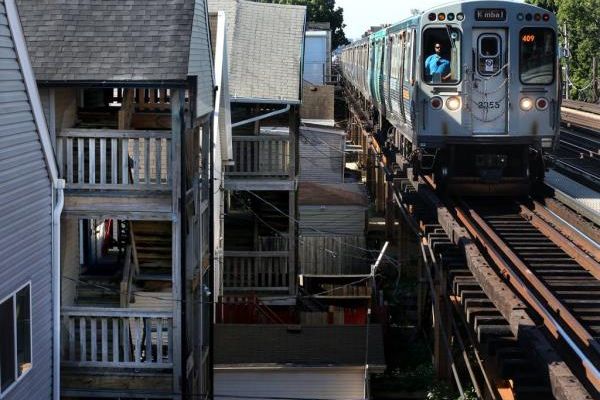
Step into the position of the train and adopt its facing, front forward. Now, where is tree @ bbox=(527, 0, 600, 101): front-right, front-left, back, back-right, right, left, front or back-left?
back

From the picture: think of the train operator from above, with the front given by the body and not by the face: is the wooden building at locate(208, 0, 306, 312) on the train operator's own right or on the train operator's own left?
on the train operator's own right

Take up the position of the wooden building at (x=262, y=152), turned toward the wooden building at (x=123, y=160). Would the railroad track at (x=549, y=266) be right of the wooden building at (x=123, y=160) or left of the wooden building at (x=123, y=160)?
left

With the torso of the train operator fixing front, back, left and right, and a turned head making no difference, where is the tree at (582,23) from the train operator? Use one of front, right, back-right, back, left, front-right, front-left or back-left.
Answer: back

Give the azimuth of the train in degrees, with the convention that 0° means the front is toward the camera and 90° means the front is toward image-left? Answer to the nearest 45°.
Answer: approximately 0°
